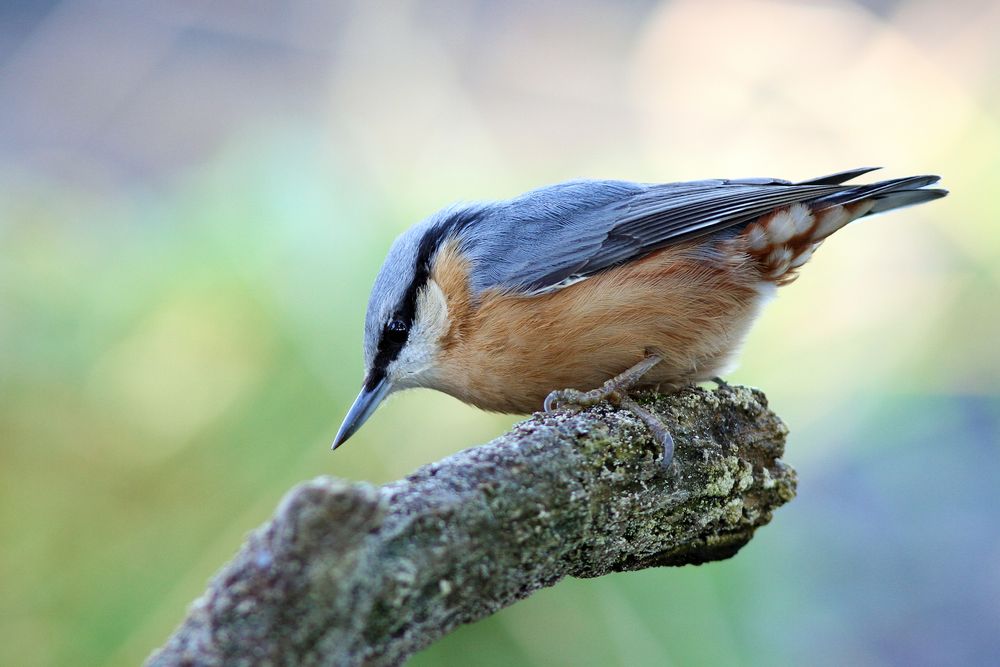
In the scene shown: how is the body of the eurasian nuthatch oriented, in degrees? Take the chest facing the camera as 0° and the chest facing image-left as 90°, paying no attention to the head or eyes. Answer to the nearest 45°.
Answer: approximately 90°
